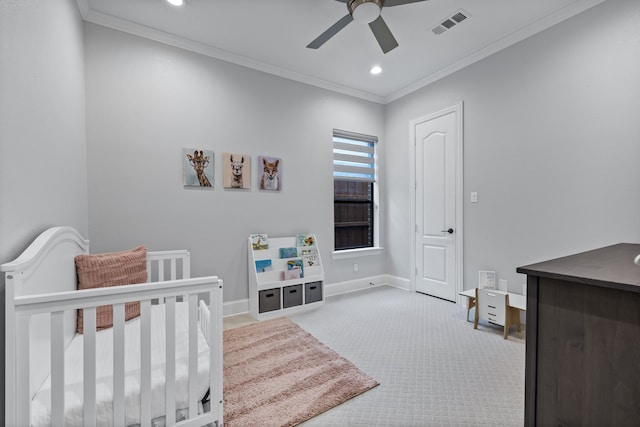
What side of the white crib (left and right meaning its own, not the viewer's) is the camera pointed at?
right

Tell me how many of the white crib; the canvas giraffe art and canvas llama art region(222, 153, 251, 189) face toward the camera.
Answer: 2

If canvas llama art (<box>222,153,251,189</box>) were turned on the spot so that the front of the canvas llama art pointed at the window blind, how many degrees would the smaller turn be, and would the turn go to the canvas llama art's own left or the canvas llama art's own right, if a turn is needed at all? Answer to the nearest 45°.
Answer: approximately 90° to the canvas llama art's own left

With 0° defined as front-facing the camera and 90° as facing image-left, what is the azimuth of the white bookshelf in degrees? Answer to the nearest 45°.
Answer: approximately 315°

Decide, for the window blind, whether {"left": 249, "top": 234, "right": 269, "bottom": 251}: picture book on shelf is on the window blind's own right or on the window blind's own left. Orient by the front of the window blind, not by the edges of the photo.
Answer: on the window blind's own right

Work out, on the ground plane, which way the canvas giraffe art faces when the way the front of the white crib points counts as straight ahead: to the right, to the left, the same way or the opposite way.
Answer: to the right

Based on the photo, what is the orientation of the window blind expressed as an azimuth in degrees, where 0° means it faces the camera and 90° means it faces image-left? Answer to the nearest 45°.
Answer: approximately 315°

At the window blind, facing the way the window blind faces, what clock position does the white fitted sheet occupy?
The white fitted sheet is roughly at 2 o'clock from the window blind.

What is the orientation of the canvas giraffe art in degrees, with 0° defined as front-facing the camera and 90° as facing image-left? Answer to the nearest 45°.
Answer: approximately 0°

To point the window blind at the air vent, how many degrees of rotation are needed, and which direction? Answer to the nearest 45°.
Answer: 0° — it already faces it
